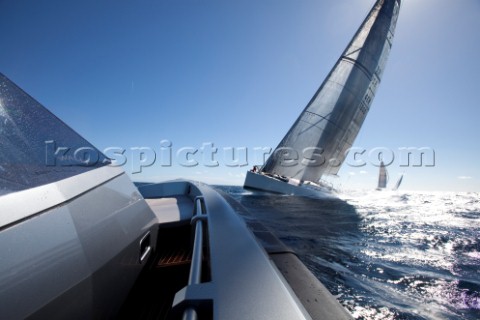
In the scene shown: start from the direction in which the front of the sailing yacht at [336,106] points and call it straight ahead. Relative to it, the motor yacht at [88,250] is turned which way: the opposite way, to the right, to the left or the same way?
to the right

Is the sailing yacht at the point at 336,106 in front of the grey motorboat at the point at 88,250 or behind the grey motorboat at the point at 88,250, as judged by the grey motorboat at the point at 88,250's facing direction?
in front

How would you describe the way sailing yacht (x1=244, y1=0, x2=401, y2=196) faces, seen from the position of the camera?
facing the viewer and to the left of the viewer

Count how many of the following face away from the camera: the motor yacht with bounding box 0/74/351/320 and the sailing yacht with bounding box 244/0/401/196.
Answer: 1

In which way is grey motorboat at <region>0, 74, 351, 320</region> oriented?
away from the camera
